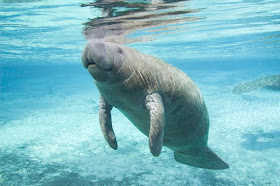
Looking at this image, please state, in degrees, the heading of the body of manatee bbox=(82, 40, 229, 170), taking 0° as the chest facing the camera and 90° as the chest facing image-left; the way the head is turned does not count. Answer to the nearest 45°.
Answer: approximately 45°
